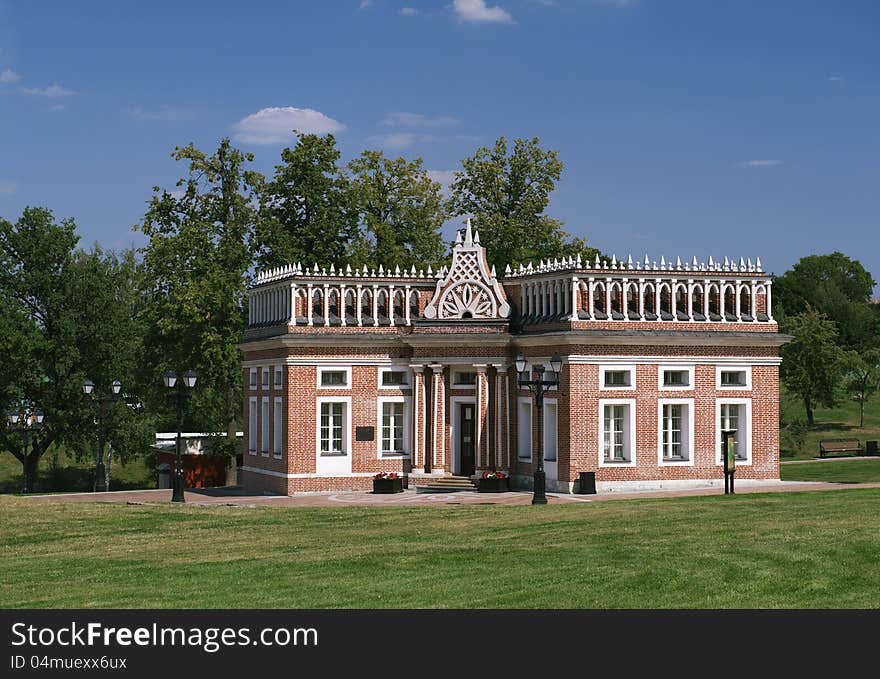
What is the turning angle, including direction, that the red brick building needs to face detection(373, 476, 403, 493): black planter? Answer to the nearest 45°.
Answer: approximately 90° to its right

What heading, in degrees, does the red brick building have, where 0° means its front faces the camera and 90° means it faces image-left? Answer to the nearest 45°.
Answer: approximately 0°

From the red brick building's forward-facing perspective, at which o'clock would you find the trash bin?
The trash bin is roughly at 11 o'clock from the red brick building.
